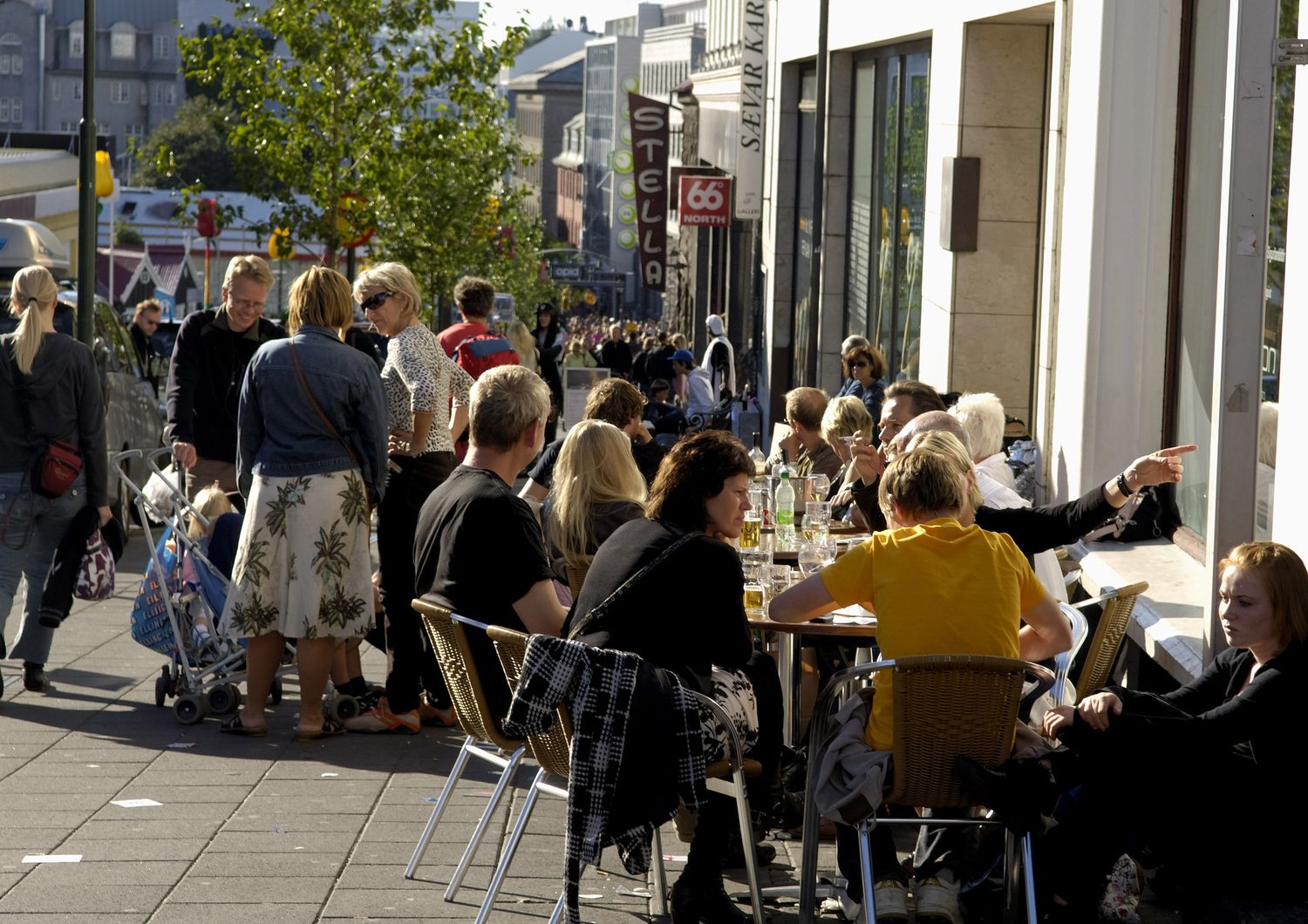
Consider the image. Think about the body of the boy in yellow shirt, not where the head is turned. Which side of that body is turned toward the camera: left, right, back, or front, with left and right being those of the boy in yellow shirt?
back

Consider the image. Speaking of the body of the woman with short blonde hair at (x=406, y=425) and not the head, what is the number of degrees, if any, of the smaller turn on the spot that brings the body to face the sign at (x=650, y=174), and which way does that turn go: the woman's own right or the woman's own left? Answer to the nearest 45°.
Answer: approximately 90° to the woman's own right

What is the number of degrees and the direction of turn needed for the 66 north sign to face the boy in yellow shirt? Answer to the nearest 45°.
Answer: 0° — it already faces them

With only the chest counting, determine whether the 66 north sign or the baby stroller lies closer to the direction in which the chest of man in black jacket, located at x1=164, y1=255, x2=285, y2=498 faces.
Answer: the baby stroller

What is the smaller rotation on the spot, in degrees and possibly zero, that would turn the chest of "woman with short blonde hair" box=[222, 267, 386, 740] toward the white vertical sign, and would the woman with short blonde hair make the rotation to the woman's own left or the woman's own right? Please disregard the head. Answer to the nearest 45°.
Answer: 0° — they already face it

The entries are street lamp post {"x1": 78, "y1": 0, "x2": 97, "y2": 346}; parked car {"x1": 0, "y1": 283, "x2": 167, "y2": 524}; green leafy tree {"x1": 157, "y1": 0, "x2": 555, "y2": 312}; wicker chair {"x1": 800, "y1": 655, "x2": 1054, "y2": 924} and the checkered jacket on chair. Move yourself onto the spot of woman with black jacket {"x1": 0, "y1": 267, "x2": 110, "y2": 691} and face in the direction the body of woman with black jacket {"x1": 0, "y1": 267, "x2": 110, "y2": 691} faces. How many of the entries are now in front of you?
3

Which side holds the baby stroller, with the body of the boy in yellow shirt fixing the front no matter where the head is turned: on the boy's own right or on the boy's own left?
on the boy's own left

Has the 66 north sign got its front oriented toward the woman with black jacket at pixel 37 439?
yes

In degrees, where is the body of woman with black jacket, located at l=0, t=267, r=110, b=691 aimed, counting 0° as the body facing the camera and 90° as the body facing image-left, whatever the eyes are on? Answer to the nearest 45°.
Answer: approximately 180°

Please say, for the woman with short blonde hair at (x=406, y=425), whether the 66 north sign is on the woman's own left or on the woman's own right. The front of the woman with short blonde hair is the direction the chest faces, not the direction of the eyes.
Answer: on the woman's own right

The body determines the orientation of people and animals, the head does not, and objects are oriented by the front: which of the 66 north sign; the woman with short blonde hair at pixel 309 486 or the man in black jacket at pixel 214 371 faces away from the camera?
the woman with short blonde hair
